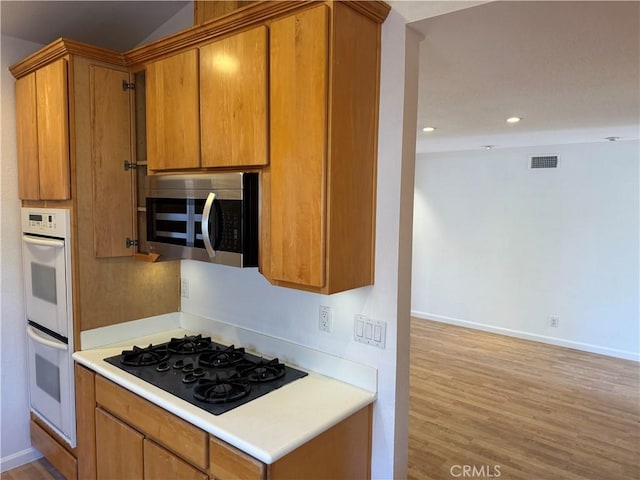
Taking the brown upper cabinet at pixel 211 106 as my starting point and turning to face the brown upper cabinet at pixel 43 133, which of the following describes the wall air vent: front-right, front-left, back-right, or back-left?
back-right

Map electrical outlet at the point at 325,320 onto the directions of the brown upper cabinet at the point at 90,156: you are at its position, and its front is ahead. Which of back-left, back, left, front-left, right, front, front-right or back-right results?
left

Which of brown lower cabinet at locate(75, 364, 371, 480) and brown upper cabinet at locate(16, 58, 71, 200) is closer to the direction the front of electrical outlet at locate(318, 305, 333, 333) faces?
the brown lower cabinet

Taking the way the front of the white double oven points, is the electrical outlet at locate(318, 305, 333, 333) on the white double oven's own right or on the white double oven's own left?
on the white double oven's own left

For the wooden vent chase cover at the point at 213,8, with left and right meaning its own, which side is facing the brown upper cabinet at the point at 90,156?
right

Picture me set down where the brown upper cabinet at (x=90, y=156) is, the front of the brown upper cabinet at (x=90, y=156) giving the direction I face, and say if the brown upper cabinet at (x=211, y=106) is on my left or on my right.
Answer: on my left

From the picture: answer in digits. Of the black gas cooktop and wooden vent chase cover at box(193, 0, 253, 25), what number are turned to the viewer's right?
0

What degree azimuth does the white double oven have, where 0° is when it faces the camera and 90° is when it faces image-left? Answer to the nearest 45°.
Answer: approximately 45°

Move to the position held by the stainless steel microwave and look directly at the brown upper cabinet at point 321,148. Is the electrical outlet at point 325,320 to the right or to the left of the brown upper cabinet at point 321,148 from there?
left
